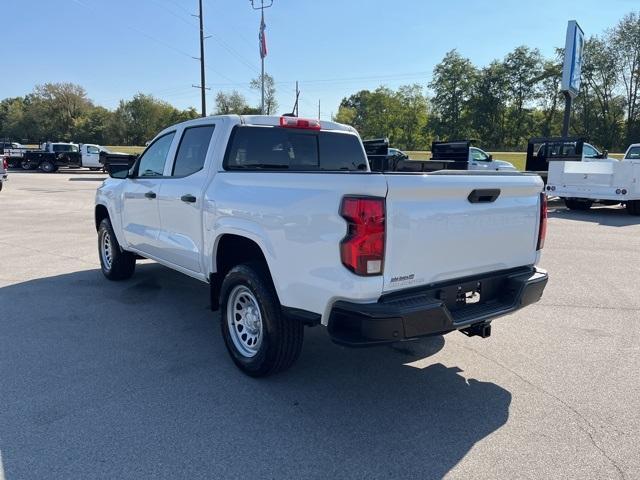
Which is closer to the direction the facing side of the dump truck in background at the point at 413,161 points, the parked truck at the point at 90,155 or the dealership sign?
the dealership sign

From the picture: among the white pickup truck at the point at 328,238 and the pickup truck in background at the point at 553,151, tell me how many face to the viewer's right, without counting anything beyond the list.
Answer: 1

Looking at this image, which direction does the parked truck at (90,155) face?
to the viewer's right

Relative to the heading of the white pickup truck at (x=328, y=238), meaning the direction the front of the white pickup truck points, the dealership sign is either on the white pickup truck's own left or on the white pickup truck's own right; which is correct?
on the white pickup truck's own right

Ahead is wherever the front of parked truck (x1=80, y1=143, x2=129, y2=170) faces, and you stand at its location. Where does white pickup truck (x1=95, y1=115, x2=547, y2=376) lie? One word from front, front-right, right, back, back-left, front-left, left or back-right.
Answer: right

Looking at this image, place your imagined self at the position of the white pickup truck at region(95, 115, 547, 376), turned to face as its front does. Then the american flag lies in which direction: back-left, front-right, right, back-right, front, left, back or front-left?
front-right

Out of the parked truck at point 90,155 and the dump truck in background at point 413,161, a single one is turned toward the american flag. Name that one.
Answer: the parked truck

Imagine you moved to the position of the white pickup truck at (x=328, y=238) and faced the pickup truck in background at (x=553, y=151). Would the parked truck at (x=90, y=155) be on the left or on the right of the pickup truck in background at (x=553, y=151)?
left

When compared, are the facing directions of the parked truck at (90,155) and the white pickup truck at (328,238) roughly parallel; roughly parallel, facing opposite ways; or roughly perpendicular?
roughly perpendicular

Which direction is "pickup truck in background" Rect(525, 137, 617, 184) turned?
to the viewer's right

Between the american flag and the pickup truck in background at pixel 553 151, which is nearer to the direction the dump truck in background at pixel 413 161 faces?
the pickup truck in background

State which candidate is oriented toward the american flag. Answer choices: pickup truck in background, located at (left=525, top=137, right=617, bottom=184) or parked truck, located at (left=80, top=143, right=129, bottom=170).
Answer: the parked truck

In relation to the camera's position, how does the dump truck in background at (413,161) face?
facing to the right of the viewer

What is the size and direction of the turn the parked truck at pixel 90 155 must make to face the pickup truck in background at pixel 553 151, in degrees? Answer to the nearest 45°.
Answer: approximately 45° to its right

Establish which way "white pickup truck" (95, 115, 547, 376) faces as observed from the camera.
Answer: facing away from the viewer and to the left of the viewer

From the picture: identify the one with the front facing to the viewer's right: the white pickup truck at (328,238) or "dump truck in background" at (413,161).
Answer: the dump truck in background

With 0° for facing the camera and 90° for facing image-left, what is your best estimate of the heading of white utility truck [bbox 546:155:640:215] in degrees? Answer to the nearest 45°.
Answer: approximately 225°

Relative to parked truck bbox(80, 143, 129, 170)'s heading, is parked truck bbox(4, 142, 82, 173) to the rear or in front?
to the rear
